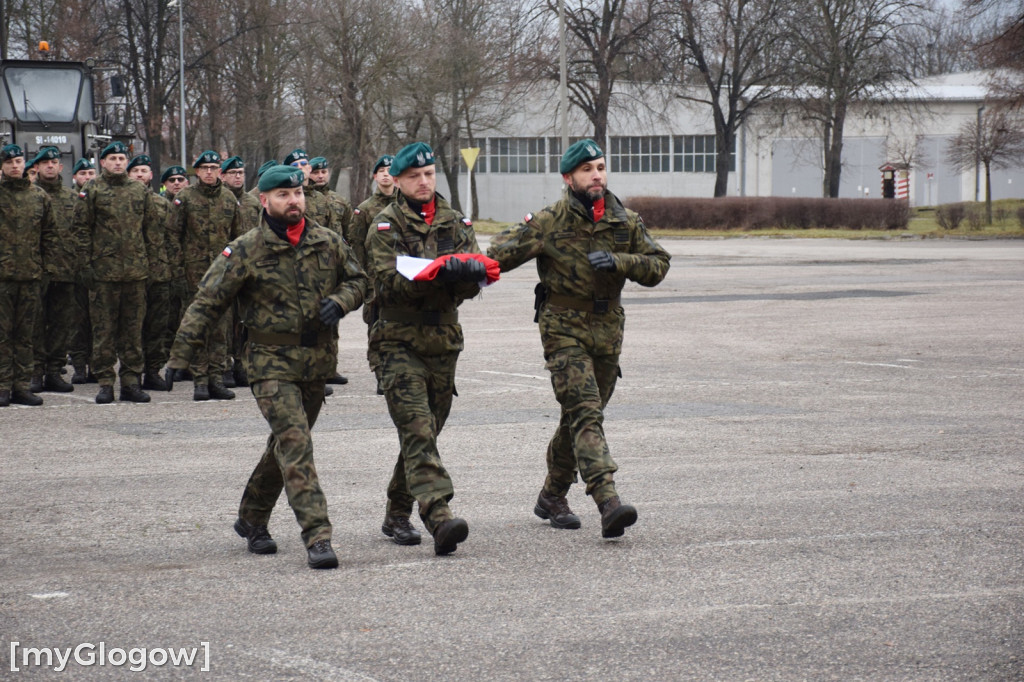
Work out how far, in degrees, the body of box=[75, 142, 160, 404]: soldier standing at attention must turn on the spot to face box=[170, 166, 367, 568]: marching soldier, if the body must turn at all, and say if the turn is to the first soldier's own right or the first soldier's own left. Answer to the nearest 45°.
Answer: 0° — they already face them

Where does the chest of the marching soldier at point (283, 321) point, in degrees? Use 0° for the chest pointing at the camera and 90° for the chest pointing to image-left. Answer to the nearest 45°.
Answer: approximately 315°

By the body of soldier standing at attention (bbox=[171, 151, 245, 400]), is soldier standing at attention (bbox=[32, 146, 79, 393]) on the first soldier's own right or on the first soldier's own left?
on the first soldier's own right

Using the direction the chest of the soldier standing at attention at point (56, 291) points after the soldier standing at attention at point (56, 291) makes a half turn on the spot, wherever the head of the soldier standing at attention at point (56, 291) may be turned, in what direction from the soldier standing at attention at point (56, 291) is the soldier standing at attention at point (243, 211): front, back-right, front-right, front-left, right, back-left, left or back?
right

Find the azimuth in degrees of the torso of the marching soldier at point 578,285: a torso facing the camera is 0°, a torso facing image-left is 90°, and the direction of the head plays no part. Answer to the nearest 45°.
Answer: approximately 315°

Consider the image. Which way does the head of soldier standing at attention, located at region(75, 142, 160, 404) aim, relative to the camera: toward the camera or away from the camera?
toward the camera

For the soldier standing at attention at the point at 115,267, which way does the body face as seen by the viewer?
toward the camera

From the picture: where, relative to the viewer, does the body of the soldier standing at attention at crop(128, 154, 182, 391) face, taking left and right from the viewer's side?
facing the viewer

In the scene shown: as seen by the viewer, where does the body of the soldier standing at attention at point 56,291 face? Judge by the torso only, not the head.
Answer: toward the camera
